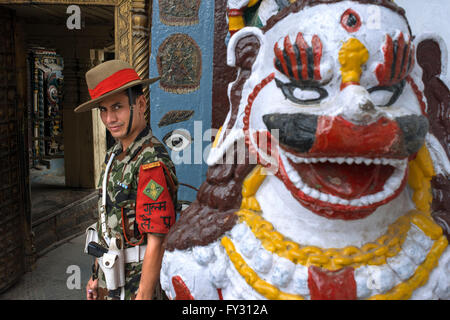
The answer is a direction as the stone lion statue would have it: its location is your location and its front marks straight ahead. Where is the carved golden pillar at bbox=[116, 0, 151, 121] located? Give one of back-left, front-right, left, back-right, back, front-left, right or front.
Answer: back-right

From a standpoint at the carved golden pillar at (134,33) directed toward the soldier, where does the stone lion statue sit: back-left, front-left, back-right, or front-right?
front-left

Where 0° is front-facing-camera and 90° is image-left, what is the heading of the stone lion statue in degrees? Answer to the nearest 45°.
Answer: approximately 0°

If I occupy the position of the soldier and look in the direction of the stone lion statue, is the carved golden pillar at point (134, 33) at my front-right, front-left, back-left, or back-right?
back-left

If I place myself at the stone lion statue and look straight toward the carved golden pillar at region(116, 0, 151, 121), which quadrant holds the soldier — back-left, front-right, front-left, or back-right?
front-left

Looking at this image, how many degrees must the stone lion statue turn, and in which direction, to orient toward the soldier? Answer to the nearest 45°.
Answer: approximately 90° to its right

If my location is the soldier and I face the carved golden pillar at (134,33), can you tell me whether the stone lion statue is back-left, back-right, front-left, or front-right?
back-right
